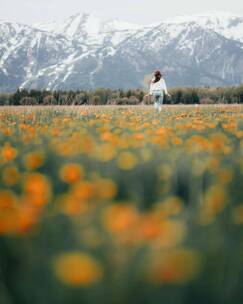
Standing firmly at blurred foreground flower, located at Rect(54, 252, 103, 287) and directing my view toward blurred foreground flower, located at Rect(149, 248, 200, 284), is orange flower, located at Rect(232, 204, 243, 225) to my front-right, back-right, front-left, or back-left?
front-left

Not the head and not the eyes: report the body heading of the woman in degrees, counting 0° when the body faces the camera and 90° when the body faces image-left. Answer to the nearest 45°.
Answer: approximately 180°

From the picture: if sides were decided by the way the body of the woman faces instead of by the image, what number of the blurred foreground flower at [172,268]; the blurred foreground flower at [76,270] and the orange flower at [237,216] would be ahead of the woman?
0

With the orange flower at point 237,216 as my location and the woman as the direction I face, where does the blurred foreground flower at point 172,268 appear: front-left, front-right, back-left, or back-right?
back-left

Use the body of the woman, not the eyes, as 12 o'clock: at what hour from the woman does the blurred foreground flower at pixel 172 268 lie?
The blurred foreground flower is roughly at 6 o'clock from the woman.

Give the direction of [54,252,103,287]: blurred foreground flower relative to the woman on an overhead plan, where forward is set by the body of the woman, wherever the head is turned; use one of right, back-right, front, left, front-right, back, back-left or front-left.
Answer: back

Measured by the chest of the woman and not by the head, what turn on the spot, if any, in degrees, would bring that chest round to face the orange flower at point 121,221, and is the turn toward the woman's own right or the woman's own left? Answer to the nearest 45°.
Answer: approximately 180°

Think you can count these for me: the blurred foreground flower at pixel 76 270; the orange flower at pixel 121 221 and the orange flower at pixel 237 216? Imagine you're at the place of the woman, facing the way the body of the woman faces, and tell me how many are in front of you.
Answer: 0

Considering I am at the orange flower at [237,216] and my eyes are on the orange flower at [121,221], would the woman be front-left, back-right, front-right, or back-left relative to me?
back-right

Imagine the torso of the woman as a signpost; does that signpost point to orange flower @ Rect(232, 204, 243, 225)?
no

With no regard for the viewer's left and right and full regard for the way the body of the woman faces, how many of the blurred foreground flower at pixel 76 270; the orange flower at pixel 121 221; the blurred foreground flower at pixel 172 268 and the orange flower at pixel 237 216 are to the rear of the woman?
4
